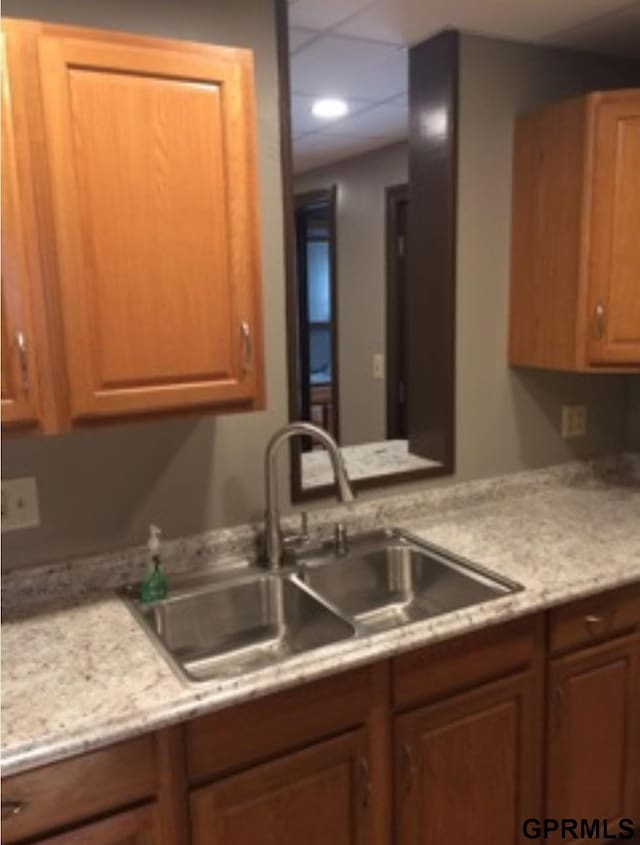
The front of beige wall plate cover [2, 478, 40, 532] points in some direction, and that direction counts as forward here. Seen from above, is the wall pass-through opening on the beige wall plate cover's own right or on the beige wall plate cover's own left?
on the beige wall plate cover's own left

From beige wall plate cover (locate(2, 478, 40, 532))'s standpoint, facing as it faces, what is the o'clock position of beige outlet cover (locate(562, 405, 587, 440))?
beige outlet cover (locate(562, 405, 587, 440)) is roughly at 9 o'clock from beige wall plate cover (locate(2, 478, 40, 532)).

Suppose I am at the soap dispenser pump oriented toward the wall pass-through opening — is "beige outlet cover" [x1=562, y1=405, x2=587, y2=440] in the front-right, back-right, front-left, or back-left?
front-right

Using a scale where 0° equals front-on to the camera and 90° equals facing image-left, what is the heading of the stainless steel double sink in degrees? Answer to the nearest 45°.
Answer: approximately 315°

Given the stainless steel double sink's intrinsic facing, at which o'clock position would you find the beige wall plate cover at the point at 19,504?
The beige wall plate cover is roughly at 4 o'clock from the stainless steel double sink.

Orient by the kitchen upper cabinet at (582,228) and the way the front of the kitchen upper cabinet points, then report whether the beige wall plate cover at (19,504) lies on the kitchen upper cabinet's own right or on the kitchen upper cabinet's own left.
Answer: on the kitchen upper cabinet's own right

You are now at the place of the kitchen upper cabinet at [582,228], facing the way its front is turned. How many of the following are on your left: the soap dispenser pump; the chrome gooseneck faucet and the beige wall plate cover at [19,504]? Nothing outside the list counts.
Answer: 0

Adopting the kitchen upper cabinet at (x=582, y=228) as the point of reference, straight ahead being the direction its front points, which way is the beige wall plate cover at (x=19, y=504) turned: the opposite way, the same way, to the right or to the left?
the same way

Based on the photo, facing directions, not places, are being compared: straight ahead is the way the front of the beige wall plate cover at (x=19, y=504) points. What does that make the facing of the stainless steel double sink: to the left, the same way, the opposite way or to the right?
the same way

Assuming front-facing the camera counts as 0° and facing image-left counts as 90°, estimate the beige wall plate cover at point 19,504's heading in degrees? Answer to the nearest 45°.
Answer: approximately 0°

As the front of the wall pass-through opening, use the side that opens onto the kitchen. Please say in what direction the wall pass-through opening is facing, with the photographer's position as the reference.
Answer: facing the viewer and to the right of the viewer

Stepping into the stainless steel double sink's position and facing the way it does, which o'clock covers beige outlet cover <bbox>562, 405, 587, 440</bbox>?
The beige outlet cover is roughly at 9 o'clock from the stainless steel double sink.

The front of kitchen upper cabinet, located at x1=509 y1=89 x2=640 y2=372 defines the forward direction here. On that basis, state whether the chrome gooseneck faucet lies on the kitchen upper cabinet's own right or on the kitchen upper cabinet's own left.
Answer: on the kitchen upper cabinet's own right

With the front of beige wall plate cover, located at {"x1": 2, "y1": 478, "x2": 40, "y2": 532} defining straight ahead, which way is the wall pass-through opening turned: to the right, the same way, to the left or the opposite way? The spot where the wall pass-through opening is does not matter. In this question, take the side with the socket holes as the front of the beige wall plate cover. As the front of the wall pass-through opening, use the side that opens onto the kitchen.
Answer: the same way

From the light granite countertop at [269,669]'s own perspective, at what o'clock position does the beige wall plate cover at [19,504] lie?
The beige wall plate cover is roughly at 5 o'clock from the light granite countertop.

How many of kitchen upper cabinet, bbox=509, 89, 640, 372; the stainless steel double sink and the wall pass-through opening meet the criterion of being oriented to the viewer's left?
0

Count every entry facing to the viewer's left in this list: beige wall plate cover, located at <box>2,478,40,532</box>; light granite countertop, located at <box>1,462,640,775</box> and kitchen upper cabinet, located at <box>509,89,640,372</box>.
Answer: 0
